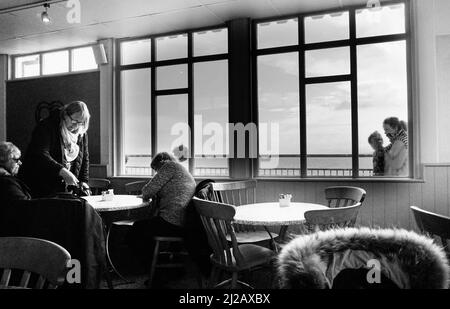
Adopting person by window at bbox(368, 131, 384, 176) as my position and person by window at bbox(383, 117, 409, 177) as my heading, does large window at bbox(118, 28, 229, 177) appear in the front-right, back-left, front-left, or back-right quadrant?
back-right

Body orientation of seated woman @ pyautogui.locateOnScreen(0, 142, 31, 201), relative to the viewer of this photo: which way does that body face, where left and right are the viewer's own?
facing to the right of the viewer

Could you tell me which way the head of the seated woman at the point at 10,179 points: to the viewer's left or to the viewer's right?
to the viewer's right

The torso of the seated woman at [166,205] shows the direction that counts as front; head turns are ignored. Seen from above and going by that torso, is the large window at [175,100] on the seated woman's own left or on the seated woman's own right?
on the seated woman's own right

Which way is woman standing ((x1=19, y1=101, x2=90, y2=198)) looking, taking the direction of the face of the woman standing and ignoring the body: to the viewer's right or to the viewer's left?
to the viewer's right
